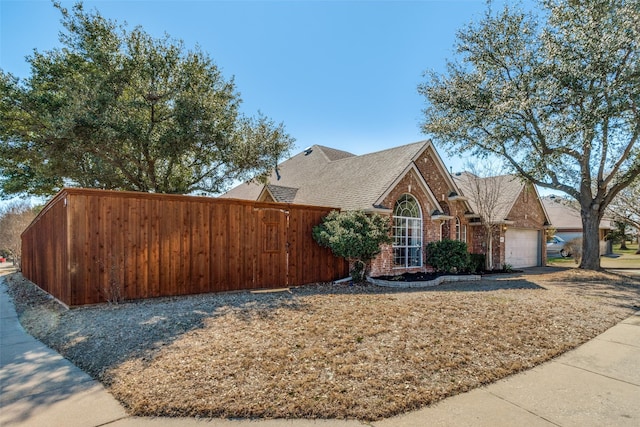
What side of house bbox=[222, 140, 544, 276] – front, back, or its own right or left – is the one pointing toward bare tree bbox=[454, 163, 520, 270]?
front

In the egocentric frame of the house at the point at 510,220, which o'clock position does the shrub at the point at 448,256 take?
The shrub is roughly at 2 o'clock from the house.

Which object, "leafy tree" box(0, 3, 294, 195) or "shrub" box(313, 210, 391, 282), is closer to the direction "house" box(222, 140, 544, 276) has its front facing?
the shrub

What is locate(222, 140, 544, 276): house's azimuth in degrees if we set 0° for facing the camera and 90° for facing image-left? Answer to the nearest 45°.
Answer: approximately 315°

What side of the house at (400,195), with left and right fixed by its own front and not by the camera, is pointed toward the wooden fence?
right
